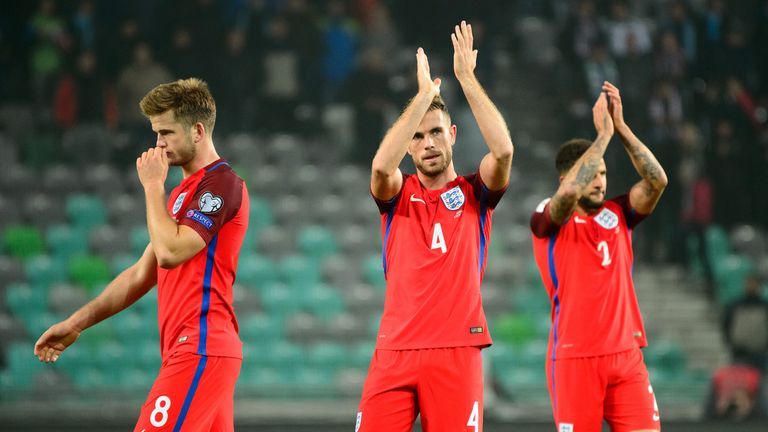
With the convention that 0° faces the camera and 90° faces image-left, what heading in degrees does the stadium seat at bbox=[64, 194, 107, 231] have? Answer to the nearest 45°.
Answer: approximately 0°

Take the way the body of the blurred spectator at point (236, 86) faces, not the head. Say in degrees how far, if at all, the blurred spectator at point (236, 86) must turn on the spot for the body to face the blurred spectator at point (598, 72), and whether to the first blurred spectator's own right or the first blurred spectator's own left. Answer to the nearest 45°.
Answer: approximately 90° to the first blurred spectator's own left

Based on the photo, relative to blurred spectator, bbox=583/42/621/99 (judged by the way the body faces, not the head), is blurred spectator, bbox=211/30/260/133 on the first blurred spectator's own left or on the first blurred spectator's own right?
on the first blurred spectator's own right
